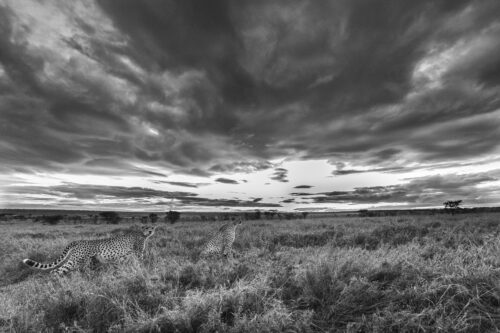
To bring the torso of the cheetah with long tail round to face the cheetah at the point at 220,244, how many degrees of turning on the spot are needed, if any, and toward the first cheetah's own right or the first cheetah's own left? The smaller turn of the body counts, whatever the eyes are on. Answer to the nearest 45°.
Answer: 0° — it already faces it

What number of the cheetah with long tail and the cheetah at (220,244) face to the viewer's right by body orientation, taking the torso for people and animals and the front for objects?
2

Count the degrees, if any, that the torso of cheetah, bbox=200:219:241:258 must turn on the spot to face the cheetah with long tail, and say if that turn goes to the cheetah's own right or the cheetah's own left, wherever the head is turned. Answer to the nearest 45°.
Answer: approximately 180°

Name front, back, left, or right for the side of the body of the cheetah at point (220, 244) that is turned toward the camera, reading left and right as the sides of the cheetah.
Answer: right

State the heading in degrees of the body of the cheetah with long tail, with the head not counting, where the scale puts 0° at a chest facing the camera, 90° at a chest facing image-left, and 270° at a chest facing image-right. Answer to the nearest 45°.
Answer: approximately 270°
